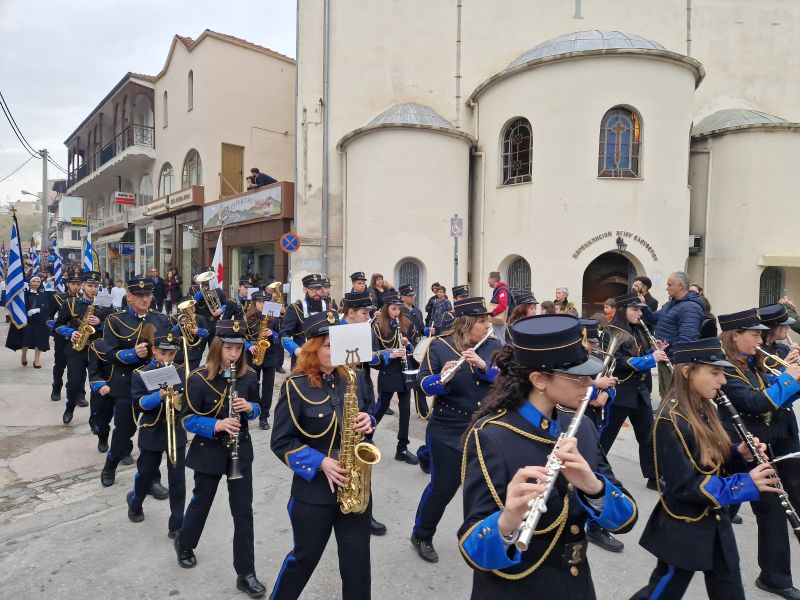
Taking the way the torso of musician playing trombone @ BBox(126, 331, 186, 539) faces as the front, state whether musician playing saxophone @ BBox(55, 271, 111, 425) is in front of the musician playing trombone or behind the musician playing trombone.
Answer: behind

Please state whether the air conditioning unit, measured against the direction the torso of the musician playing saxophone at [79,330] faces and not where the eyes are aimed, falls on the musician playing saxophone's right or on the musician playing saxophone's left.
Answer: on the musician playing saxophone's left

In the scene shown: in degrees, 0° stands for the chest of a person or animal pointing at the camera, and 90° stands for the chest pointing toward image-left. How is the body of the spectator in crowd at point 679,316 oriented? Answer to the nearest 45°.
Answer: approximately 45°

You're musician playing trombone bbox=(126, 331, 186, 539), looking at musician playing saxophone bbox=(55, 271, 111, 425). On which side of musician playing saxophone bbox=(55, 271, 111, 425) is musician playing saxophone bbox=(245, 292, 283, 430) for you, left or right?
right

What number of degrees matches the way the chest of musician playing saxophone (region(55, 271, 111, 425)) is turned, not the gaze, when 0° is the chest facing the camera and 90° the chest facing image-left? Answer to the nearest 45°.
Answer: approximately 315°
